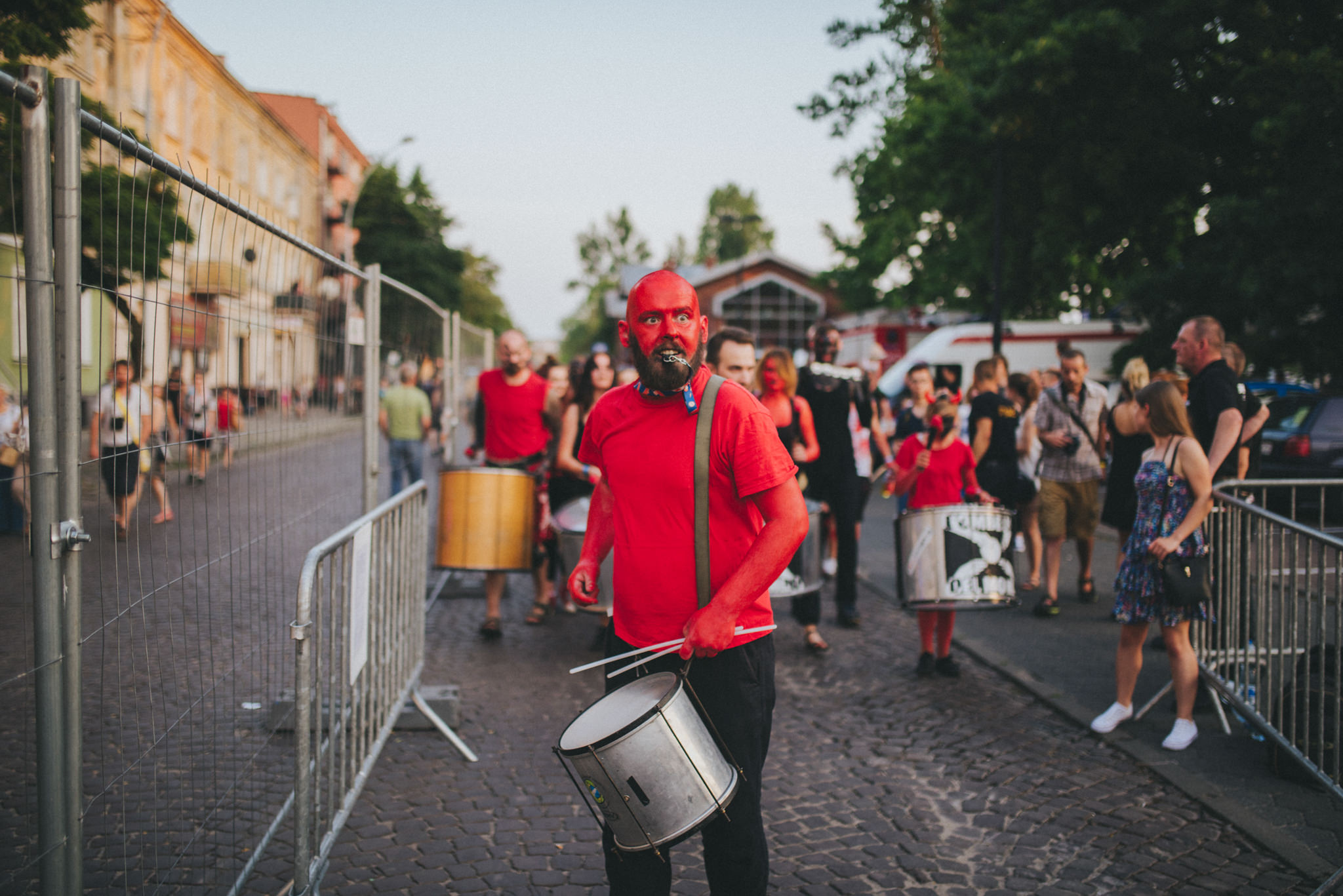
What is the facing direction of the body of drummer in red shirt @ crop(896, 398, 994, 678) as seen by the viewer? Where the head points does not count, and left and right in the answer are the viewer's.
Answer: facing the viewer

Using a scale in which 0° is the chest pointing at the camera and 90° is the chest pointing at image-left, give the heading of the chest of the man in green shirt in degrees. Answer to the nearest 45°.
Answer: approximately 180°

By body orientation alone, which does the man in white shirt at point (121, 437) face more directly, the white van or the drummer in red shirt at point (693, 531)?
the drummer in red shirt

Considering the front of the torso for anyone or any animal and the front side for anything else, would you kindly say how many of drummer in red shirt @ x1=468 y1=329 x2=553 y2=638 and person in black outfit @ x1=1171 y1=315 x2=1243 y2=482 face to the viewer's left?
1

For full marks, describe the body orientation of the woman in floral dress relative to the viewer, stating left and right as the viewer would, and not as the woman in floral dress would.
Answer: facing the viewer and to the left of the viewer

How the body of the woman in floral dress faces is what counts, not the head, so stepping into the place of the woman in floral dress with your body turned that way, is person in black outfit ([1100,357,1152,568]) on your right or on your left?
on your right

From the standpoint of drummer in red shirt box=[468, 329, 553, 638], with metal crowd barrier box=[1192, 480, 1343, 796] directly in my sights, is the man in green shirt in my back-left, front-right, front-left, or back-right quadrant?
back-left

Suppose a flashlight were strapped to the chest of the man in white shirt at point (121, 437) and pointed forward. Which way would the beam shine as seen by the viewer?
toward the camera

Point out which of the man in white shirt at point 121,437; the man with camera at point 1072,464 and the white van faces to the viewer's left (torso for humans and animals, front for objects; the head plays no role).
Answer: the white van

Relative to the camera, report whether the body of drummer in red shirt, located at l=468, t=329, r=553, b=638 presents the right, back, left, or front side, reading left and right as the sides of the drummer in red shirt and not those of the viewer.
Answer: front

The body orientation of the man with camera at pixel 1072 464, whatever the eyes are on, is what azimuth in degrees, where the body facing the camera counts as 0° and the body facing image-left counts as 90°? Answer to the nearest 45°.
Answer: approximately 0°

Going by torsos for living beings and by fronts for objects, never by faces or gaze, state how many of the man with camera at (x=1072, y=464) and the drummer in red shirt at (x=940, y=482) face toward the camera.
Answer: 2

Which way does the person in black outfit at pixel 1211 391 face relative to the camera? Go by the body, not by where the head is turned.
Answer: to the viewer's left
